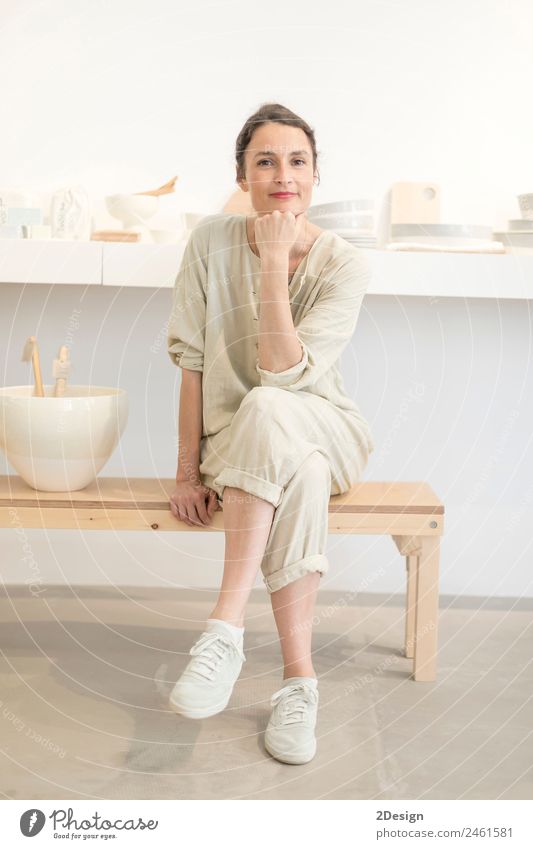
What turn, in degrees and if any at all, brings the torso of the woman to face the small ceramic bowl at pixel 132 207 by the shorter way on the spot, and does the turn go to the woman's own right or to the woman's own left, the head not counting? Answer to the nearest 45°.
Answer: approximately 135° to the woman's own right

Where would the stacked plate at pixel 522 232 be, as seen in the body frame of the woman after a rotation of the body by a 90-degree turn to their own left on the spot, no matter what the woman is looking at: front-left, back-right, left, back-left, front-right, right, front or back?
front-left

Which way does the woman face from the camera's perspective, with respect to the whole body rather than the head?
toward the camera

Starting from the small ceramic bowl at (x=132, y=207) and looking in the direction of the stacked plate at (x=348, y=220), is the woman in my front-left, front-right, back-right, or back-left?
front-right

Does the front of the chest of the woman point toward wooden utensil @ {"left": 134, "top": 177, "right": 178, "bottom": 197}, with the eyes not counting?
no

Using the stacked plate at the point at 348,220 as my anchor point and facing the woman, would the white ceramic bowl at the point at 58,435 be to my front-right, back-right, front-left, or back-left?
front-right

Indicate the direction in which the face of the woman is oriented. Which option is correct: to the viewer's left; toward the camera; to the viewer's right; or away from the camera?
toward the camera
